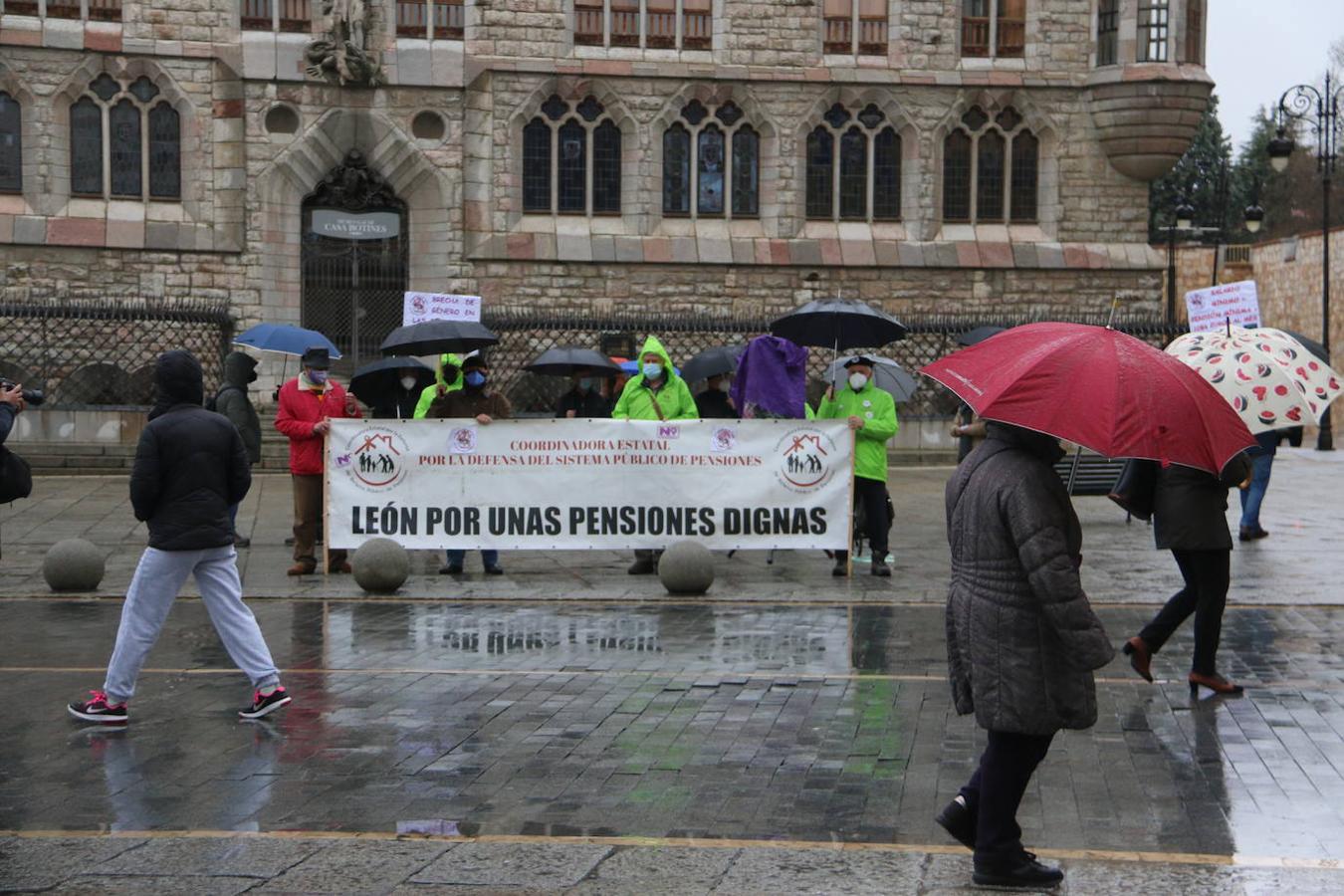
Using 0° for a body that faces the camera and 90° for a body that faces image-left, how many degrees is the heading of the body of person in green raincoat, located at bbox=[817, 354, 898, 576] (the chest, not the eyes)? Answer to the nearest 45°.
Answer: approximately 0°

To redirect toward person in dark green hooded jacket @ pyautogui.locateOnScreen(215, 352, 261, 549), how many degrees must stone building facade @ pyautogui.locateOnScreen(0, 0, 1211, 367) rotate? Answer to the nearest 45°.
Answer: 0° — it already faces them

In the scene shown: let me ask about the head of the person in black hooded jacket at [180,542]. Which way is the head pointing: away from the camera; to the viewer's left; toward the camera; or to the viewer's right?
away from the camera
